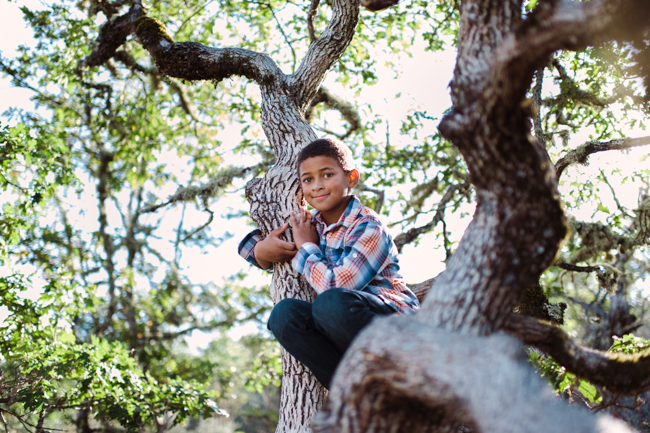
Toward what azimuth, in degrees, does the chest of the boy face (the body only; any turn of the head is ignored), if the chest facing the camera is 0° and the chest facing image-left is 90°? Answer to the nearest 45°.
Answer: approximately 45°
